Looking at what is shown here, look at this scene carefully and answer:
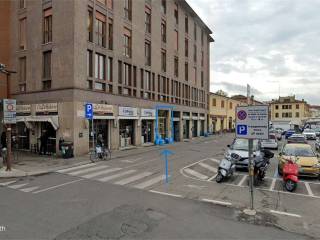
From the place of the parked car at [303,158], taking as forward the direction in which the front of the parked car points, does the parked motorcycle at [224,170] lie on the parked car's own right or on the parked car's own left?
on the parked car's own right

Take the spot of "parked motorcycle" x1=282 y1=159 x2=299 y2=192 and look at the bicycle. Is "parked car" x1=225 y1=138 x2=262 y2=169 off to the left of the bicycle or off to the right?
right

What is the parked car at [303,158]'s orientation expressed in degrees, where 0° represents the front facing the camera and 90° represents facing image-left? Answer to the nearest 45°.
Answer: approximately 0°

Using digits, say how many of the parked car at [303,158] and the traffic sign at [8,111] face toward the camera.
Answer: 2

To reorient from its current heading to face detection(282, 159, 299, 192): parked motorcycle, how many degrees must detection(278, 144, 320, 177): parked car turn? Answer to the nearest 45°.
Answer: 0° — it already faces it
